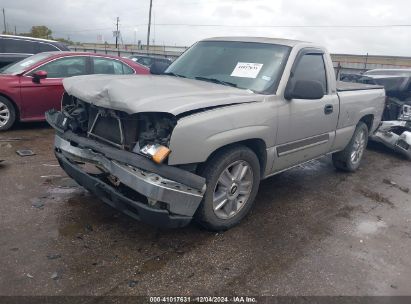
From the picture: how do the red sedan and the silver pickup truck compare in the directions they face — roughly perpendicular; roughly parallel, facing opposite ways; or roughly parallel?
roughly parallel

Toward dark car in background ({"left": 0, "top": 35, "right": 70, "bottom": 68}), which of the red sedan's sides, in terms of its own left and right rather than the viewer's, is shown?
right

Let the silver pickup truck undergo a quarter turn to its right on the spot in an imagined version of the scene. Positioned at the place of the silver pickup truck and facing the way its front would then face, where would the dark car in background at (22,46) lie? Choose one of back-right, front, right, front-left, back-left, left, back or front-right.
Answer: front

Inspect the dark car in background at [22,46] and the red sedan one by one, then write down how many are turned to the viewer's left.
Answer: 2

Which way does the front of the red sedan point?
to the viewer's left

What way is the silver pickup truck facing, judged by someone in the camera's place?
facing the viewer and to the left of the viewer

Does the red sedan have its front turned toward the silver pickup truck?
no

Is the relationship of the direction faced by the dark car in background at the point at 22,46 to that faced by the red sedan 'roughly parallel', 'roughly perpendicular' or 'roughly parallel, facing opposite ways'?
roughly parallel

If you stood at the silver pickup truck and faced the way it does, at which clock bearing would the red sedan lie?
The red sedan is roughly at 3 o'clock from the silver pickup truck.

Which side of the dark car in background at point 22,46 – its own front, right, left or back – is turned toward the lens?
left
